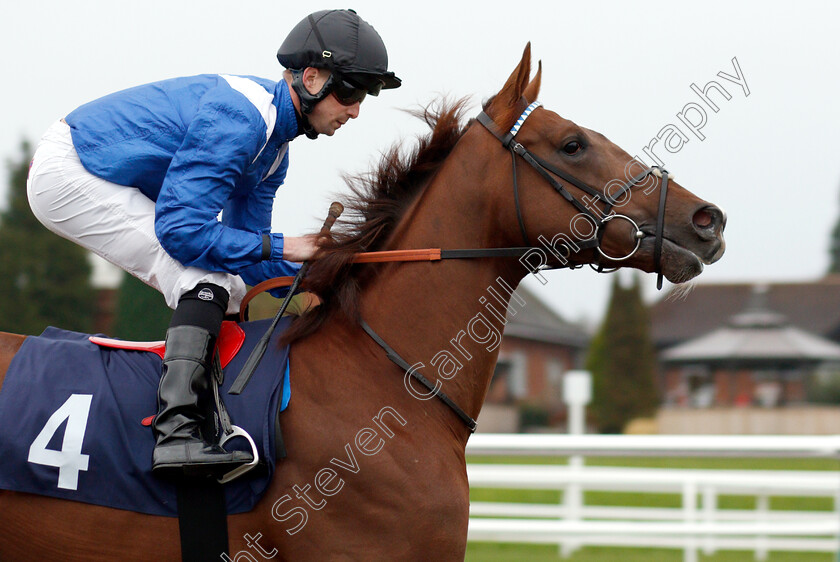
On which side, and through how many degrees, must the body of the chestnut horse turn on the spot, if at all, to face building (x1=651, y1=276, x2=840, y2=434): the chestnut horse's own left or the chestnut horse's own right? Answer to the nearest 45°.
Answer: approximately 45° to the chestnut horse's own left

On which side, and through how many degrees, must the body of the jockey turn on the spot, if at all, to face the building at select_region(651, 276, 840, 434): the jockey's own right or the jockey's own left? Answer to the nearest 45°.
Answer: approximately 45° to the jockey's own left

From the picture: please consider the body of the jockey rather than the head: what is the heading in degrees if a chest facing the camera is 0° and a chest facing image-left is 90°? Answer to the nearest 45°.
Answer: approximately 270°

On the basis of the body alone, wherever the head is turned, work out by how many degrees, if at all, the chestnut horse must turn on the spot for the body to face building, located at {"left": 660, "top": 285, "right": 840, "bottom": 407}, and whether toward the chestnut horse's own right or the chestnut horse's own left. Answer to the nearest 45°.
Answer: approximately 45° to the chestnut horse's own left

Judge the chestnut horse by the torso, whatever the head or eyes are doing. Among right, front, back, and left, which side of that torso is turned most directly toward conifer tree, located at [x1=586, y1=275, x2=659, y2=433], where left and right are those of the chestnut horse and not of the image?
left

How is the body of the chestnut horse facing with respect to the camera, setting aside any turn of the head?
to the viewer's right

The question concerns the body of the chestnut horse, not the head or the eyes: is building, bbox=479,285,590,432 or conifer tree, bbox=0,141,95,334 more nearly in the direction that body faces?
the building

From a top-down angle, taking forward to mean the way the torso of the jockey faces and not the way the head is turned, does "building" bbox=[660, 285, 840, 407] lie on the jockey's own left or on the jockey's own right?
on the jockey's own left

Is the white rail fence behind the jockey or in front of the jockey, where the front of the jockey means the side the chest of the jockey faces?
in front

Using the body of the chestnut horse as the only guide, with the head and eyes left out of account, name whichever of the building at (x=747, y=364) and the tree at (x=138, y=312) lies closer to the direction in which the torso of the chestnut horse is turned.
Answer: the building

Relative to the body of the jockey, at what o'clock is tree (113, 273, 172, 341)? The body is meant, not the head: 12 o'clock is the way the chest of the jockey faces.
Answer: The tree is roughly at 9 o'clock from the jockey.
